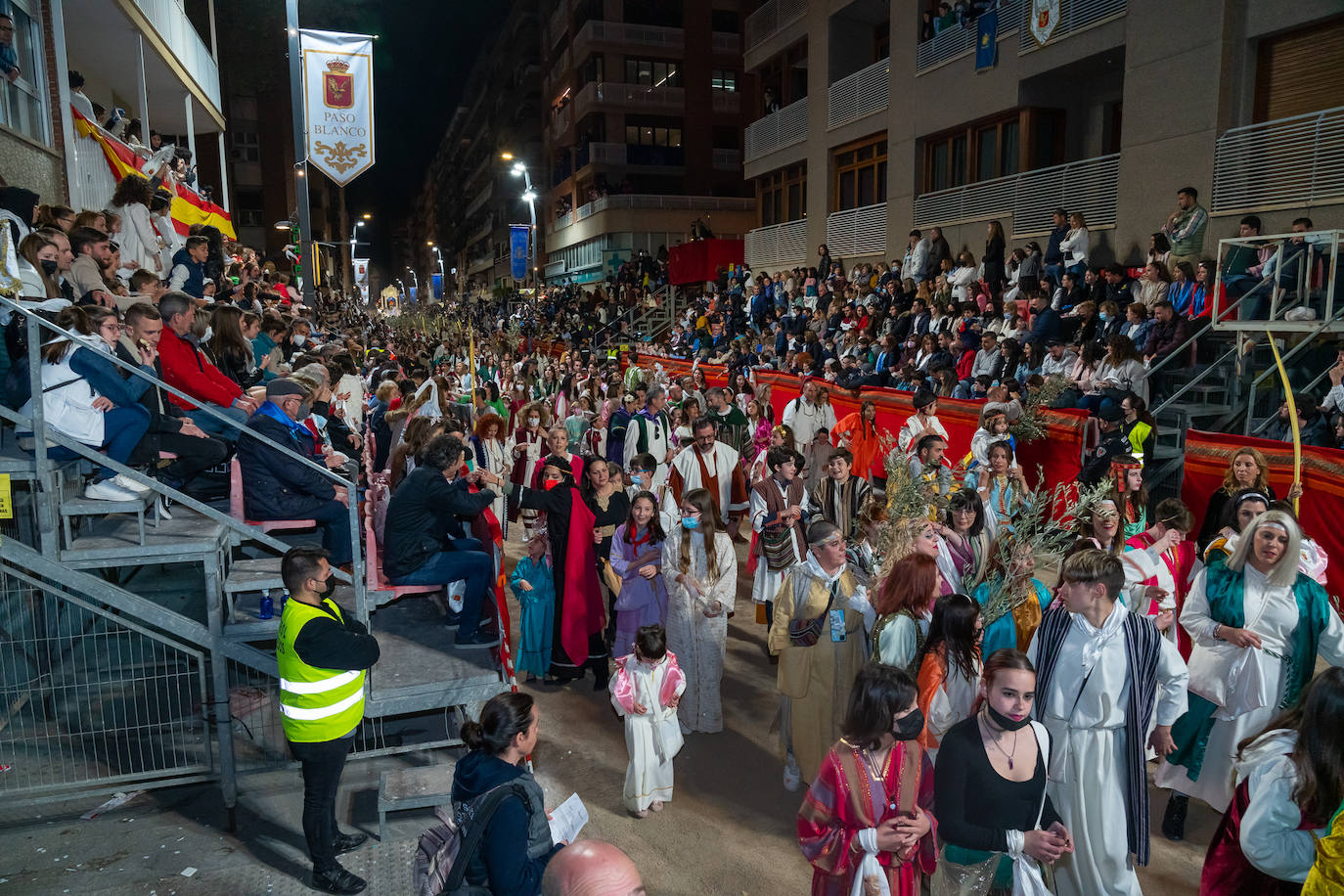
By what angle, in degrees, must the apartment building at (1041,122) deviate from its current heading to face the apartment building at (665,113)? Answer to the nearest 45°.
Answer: approximately 90° to its right

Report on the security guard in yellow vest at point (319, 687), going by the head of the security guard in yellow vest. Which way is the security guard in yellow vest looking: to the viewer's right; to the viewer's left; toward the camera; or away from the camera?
to the viewer's right

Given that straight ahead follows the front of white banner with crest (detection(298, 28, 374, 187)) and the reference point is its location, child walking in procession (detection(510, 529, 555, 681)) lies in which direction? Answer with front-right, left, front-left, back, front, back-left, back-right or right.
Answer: front

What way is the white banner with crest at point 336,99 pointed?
toward the camera

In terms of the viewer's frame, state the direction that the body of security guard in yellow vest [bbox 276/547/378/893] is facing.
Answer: to the viewer's right

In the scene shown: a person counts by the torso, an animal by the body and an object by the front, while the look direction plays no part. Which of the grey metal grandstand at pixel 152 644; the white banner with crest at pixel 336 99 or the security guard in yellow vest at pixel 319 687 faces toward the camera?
the white banner with crest

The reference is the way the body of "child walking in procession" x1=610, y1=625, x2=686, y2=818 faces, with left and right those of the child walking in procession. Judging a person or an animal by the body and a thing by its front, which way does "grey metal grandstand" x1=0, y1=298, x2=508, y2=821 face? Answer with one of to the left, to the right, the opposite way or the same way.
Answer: to the left

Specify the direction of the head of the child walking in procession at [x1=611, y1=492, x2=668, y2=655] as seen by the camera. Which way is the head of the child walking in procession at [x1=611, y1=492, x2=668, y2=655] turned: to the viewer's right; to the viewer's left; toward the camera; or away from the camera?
toward the camera

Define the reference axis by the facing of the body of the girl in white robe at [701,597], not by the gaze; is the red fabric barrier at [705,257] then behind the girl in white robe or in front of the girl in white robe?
behind

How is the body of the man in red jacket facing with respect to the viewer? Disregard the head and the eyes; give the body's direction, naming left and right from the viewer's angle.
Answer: facing to the right of the viewer

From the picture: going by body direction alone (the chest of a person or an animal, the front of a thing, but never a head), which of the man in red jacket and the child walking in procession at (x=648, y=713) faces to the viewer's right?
the man in red jacket

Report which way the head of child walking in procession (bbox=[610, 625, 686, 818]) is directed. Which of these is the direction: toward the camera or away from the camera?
toward the camera

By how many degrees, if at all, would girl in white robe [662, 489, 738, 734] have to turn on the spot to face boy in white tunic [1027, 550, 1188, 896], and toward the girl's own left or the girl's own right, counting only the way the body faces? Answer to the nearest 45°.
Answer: approximately 45° to the girl's own left

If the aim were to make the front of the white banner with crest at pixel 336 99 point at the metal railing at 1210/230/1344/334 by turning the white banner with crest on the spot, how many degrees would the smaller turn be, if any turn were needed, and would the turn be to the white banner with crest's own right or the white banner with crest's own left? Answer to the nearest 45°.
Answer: approximately 45° to the white banner with crest's own left

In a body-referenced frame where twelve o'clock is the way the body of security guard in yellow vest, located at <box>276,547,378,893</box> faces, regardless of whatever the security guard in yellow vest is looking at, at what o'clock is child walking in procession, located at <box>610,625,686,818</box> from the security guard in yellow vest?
The child walking in procession is roughly at 12 o'clock from the security guard in yellow vest.

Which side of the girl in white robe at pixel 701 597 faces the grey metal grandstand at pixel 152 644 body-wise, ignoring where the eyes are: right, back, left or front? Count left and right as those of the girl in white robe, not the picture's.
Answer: right

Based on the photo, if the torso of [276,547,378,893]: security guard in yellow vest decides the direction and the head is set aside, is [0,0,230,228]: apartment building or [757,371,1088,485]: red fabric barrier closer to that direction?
the red fabric barrier

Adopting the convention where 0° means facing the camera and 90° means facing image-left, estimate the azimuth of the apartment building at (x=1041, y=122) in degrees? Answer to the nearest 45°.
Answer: approximately 45°

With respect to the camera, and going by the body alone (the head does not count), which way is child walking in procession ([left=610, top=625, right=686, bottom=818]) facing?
toward the camera
